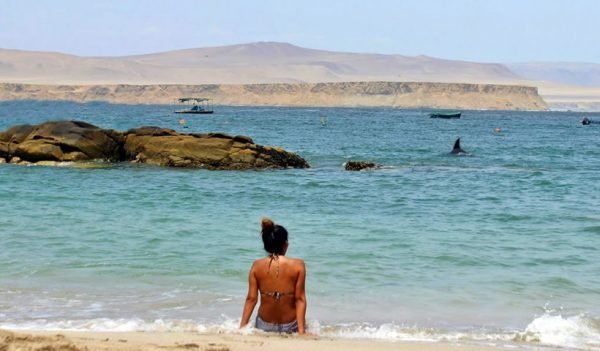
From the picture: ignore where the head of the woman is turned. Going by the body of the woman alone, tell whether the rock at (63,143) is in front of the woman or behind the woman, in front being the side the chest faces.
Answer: in front

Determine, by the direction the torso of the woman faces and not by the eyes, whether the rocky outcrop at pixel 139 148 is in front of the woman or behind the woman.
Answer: in front

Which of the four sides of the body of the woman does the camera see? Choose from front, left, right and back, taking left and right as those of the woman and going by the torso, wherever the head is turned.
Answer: back
